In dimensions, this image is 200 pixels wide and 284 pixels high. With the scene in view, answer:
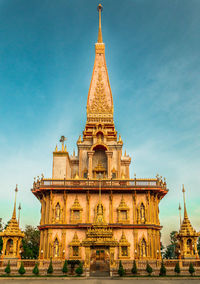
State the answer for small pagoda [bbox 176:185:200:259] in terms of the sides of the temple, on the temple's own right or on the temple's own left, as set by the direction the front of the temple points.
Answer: on the temple's own left

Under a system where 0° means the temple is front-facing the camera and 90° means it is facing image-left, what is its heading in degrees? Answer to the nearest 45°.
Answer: approximately 0°

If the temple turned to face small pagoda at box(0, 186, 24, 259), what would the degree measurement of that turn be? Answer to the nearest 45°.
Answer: approximately 90° to its right
